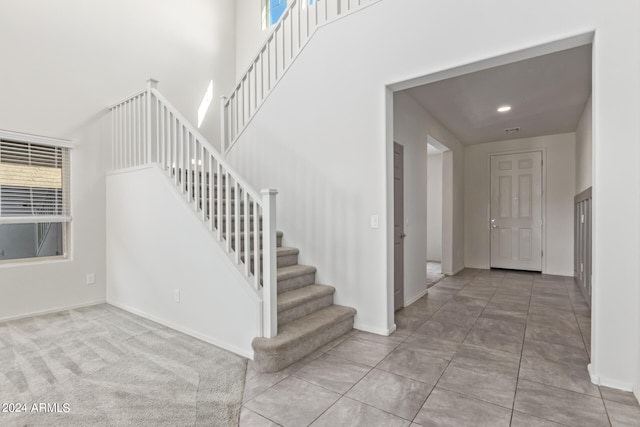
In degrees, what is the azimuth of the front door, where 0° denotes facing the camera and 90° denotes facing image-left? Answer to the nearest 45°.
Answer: approximately 0°

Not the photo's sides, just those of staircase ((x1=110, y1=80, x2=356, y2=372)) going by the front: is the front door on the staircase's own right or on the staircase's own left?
on the staircase's own left

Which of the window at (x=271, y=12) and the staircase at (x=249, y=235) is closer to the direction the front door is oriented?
the staircase

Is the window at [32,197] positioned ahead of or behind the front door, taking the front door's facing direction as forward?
ahead

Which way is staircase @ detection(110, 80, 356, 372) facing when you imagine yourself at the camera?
facing the viewer and to the right of the viewer

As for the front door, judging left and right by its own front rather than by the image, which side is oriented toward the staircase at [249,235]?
front

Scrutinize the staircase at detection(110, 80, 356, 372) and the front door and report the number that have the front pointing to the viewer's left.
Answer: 0

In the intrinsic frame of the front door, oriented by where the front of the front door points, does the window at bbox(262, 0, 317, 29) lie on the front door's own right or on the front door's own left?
on the front door's own right
